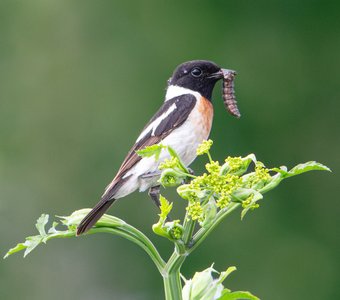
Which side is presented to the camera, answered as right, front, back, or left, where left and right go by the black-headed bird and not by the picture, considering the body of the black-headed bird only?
right
